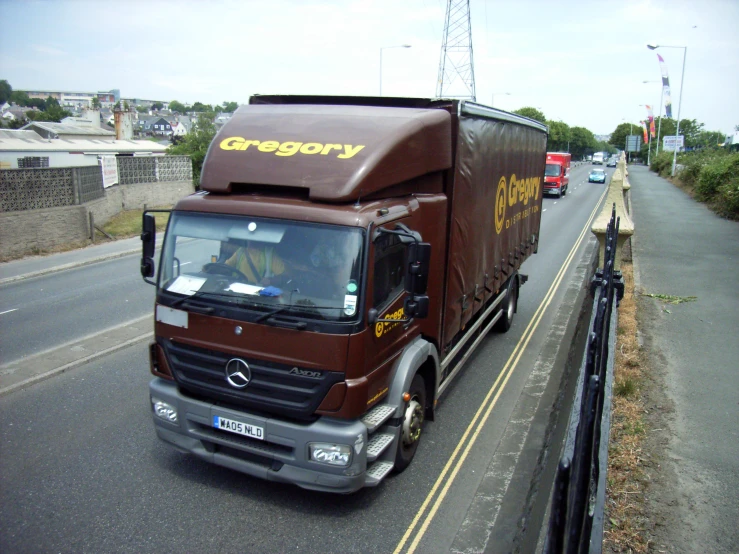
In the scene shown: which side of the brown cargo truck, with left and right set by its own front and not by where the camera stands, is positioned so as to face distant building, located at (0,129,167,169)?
right

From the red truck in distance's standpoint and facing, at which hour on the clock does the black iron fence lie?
The black iron fence is roughly at 12 o'clock from the red truck in distance.

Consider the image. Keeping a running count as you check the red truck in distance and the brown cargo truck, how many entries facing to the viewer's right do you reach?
0

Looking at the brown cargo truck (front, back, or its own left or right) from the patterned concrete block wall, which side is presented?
right

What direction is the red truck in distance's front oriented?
toward the camera

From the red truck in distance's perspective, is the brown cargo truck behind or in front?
in front

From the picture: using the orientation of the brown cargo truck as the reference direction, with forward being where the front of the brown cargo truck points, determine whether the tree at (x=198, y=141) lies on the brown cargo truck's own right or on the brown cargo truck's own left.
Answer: on the brown cargo truck's own right

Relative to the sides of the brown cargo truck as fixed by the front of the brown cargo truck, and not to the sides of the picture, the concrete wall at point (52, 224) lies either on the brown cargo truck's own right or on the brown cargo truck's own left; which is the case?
on the brown cargo truck's own right

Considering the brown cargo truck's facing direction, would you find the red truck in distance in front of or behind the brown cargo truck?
behind

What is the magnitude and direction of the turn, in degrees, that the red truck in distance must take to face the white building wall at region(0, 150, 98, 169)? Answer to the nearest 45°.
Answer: approximately 45° to its right
